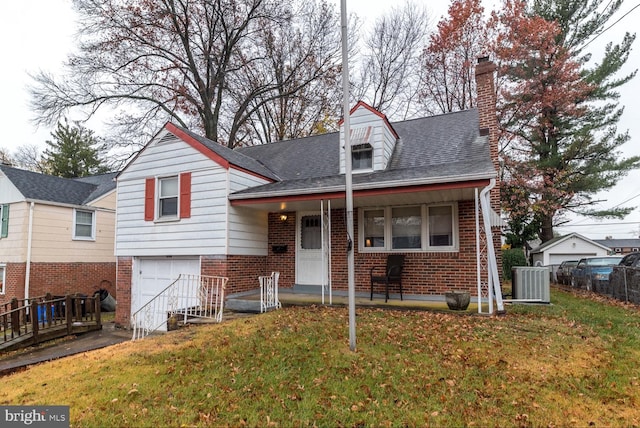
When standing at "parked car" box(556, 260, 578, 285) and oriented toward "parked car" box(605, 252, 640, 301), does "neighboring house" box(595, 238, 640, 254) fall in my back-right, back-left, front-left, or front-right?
back-left

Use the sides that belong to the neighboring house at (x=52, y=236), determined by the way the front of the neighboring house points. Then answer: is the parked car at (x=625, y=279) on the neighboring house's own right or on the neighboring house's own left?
on the neighboring house's own left

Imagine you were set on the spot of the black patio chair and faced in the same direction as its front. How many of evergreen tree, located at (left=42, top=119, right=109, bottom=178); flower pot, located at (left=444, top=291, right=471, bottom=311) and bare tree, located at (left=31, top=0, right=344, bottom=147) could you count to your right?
2

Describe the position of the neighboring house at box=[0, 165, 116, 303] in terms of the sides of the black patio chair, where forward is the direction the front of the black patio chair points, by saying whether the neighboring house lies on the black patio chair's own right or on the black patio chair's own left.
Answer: on the black patio chair's own right

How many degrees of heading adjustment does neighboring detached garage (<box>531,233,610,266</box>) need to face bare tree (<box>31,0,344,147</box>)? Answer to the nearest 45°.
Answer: approximately 45° to its right

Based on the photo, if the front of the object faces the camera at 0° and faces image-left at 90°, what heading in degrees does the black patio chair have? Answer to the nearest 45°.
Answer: approximately 45°

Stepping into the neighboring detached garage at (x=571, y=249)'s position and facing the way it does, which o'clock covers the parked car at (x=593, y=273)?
The parked car is roughly at 12 o'clock from the neighboring detached garage.
